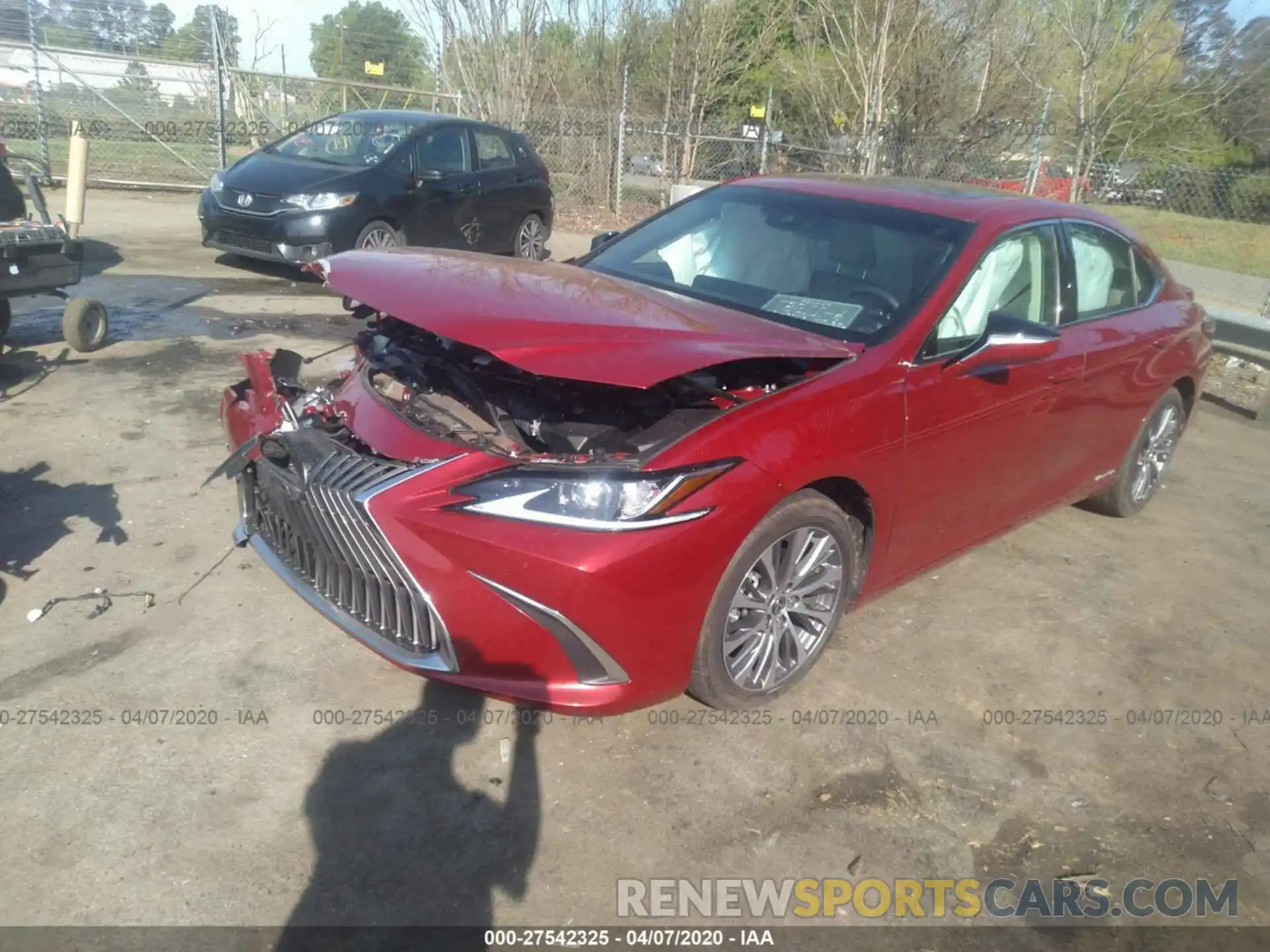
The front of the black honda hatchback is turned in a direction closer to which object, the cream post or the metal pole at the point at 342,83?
the cream post

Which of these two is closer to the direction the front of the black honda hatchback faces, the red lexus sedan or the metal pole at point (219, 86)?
the red lexus sedan

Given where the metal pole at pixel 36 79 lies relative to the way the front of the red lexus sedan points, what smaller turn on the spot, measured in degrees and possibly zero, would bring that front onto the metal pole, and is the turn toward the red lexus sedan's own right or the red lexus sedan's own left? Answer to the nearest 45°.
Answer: approximately 90° to the red lexus sedan's own right

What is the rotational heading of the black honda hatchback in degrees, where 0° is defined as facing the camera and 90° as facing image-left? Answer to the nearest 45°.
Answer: approximately 45°

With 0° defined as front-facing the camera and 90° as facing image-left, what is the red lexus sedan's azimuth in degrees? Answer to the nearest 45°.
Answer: approximately 45°

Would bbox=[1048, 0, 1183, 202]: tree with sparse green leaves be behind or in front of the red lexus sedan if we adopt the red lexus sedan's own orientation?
behind

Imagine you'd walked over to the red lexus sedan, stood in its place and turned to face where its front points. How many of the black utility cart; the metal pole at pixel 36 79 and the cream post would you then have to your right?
3

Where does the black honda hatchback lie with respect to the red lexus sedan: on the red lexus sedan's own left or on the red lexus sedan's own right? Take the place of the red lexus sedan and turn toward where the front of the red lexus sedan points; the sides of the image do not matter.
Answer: on the red lexus sedan's own right

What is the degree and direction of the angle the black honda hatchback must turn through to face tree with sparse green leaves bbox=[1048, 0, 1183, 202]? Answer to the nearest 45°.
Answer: approximately 135° to its left

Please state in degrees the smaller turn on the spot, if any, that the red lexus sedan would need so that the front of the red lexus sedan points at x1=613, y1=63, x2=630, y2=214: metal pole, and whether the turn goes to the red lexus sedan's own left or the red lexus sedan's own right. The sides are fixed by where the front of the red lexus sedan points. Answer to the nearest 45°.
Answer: approximately 135° to the red lexus sedan's own right

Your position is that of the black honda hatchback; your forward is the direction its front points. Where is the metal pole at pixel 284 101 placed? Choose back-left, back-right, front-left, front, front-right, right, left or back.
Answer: back-right

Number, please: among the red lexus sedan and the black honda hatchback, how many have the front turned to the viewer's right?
0

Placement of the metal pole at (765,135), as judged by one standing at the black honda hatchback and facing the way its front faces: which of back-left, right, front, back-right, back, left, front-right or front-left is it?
back

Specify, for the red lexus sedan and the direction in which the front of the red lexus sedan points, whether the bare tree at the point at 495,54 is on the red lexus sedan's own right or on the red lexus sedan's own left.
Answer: on the red lexus sedan's own right
